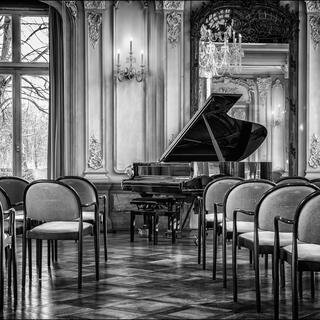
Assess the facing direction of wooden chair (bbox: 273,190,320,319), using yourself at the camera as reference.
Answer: facing away from the viewer and to the left of the viewer

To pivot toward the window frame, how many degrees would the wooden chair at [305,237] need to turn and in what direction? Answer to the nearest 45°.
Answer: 0° — it already faces it

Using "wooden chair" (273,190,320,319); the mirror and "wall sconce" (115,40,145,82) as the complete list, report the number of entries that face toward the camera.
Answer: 2

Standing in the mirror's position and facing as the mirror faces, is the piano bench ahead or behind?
ahead

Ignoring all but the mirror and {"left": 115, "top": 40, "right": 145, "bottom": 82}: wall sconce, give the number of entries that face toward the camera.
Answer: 2

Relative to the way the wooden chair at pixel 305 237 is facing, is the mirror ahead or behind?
ahead

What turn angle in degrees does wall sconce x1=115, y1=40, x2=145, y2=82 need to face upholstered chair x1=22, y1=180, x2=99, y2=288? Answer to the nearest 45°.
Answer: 0° — it already faces it

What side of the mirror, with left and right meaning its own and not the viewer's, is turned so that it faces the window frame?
right

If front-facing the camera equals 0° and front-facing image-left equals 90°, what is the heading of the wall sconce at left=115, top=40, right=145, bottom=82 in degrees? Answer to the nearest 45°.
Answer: approximately 0°

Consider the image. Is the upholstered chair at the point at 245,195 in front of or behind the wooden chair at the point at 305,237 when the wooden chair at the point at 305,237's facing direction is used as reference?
in front

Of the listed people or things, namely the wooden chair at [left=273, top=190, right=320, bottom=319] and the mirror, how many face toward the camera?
1
